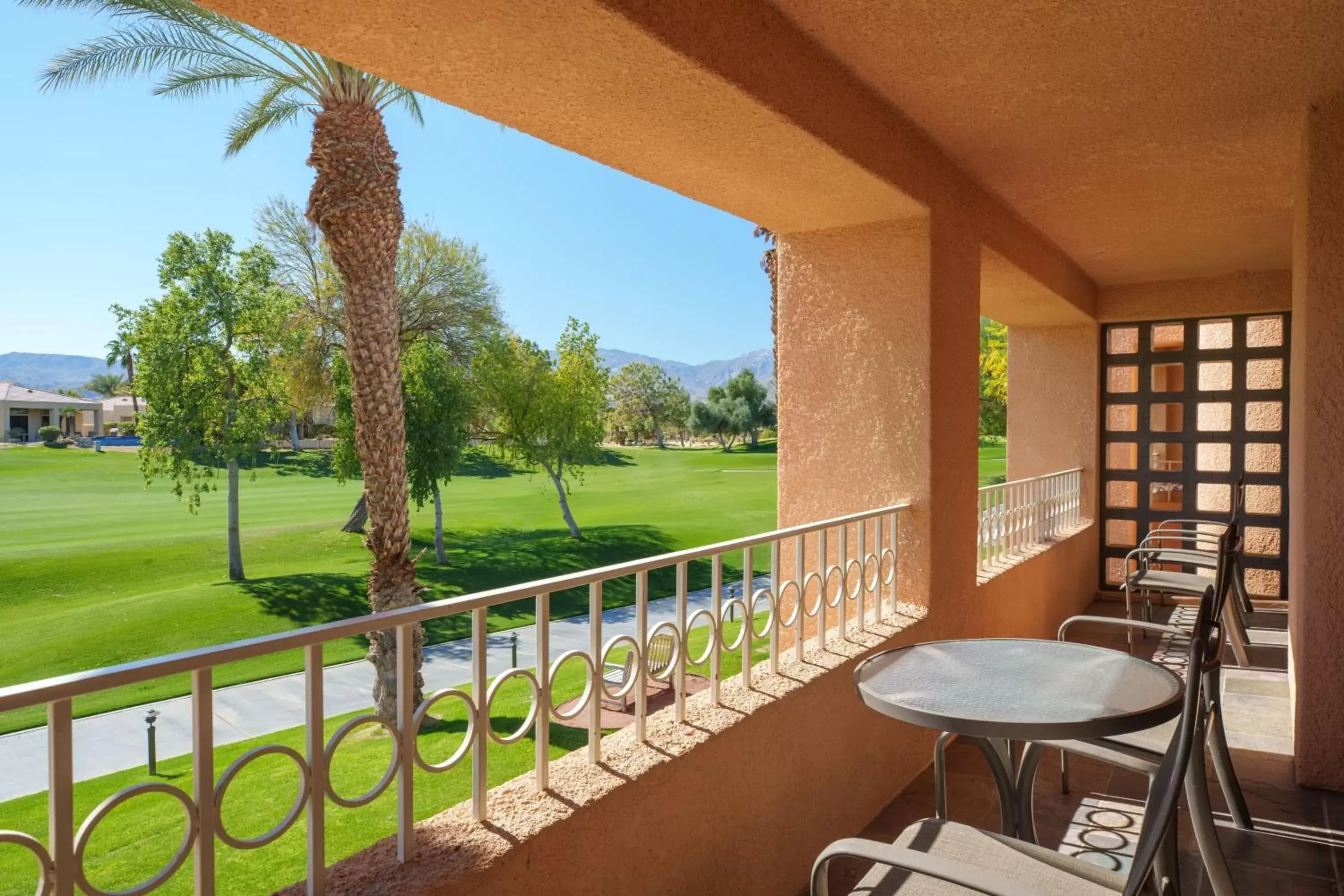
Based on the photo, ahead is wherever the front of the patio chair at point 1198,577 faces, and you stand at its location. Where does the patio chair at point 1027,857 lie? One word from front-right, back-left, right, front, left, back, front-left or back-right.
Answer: left

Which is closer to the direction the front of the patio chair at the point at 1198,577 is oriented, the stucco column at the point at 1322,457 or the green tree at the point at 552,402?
the green tree

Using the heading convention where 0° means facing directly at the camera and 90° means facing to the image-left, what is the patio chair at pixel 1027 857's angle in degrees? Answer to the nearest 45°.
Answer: approximately 90°

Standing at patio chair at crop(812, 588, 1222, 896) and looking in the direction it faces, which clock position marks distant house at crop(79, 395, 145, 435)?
The distant house is roughly at 1 o'clock from the patio chair.

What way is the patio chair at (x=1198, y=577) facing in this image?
to the viewer's left

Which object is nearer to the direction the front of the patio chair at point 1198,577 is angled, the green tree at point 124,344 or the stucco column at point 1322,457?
the green tree

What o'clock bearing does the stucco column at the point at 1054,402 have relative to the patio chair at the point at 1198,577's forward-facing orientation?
The stucco column is roughly at 2 o'clock from the patio chair.

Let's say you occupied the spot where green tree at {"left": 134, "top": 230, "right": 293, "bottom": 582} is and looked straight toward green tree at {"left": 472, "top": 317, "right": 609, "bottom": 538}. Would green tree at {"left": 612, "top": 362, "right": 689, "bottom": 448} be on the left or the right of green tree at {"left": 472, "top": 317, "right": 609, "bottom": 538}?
left

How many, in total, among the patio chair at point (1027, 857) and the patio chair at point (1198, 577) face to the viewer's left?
2
